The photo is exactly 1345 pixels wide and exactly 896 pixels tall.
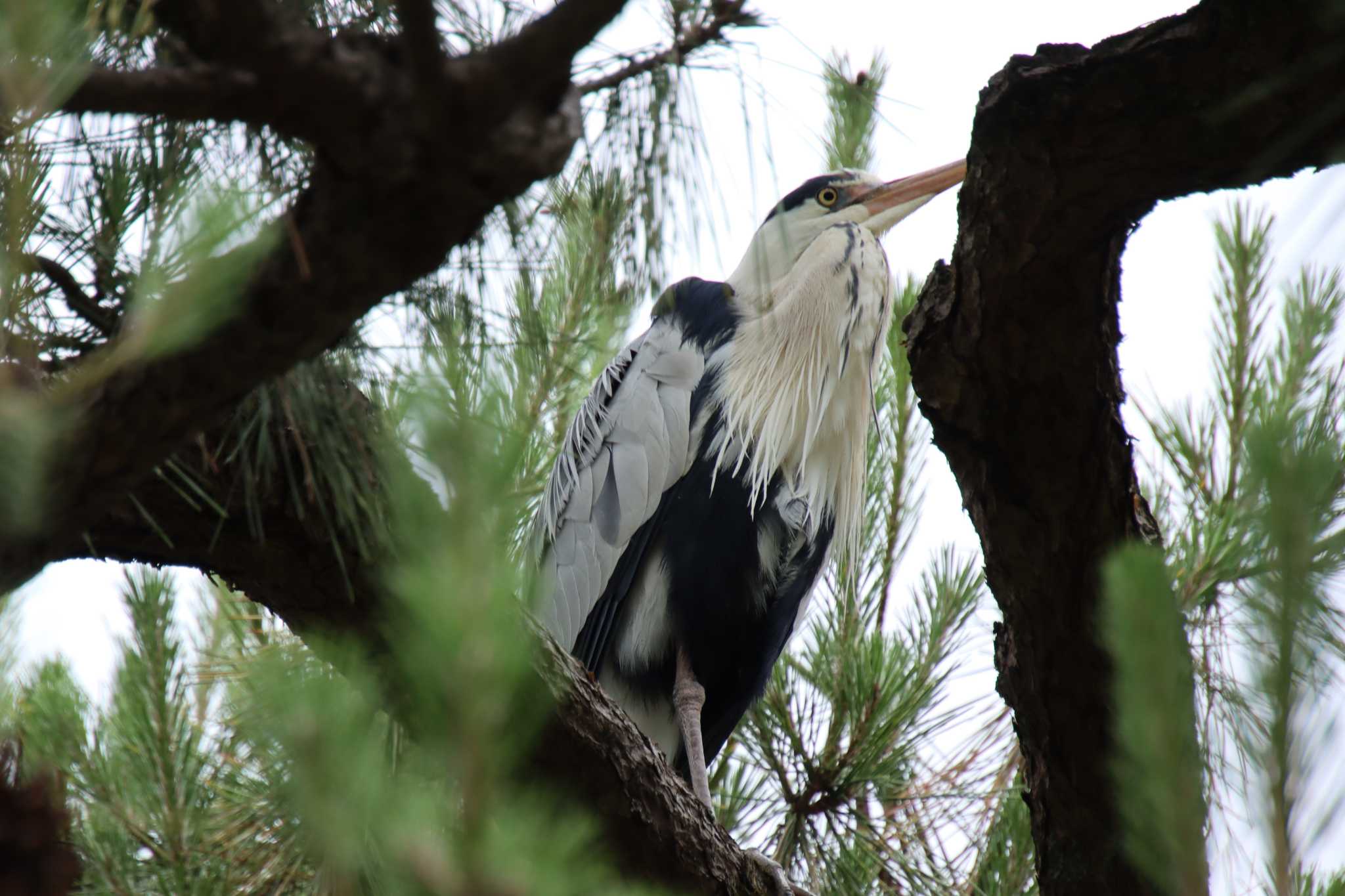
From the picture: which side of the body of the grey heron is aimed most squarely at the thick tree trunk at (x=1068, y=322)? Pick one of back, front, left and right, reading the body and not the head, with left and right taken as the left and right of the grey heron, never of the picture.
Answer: front

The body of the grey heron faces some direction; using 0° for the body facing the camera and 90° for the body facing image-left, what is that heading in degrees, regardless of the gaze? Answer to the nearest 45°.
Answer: approximately 315°
